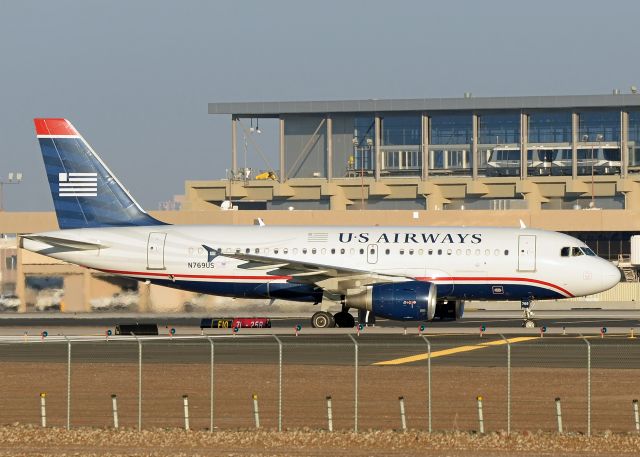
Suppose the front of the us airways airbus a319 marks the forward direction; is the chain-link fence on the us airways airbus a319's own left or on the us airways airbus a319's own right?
on the us airways airbus a319's own right

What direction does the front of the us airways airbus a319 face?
to the viewer's right
